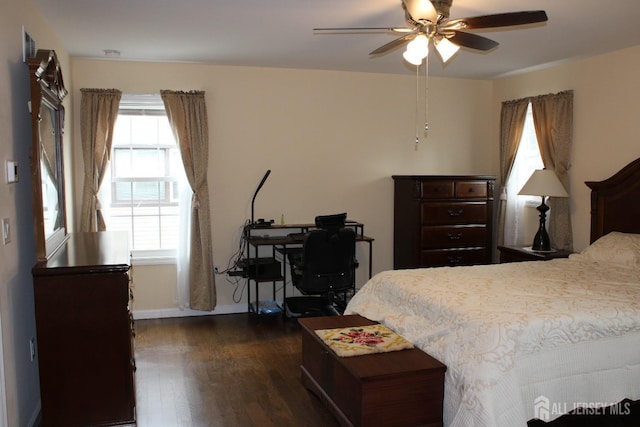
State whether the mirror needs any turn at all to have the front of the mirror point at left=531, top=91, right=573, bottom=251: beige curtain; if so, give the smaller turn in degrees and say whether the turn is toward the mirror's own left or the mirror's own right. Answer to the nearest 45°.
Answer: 0° — it already faces it

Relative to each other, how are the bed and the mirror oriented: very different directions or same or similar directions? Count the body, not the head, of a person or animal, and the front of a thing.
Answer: very different directions

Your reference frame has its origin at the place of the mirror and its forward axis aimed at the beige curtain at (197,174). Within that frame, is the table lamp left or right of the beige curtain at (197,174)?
right

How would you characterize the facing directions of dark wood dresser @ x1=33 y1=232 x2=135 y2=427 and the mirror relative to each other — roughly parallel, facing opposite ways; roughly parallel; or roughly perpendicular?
roughly parallel

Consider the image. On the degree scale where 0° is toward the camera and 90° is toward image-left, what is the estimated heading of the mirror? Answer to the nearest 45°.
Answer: approximately 270°

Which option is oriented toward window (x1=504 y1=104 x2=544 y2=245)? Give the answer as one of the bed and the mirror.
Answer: the mirror

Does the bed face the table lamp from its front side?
no

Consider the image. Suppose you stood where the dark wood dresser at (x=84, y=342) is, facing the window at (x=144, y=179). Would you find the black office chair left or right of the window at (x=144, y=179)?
right

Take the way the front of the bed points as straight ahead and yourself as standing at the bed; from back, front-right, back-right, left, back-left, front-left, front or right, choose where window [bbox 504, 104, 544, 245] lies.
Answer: back-right

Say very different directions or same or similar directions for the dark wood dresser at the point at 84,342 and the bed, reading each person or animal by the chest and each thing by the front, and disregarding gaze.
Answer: very different directions

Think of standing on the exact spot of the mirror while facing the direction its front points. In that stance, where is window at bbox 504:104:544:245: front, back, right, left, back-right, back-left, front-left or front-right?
front

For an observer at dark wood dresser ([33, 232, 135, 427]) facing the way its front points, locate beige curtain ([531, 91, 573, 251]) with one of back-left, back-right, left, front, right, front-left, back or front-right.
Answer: front

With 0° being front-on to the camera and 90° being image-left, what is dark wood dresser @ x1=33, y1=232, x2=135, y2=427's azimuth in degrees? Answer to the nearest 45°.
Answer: approximately 270°

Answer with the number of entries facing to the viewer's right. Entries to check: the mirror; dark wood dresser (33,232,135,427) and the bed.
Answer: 2

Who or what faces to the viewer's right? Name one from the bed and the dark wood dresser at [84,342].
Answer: the dark wood dresser

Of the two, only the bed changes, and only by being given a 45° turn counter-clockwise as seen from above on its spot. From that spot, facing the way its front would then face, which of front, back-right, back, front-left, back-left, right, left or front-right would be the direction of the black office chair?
back-right

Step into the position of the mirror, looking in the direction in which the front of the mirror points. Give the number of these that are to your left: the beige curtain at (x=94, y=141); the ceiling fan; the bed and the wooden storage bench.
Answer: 1

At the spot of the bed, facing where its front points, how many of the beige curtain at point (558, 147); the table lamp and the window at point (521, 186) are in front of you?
0

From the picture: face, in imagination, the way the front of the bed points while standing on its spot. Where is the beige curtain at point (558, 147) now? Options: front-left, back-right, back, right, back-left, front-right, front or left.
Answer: back-right

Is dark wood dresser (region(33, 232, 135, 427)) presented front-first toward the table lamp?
yes
